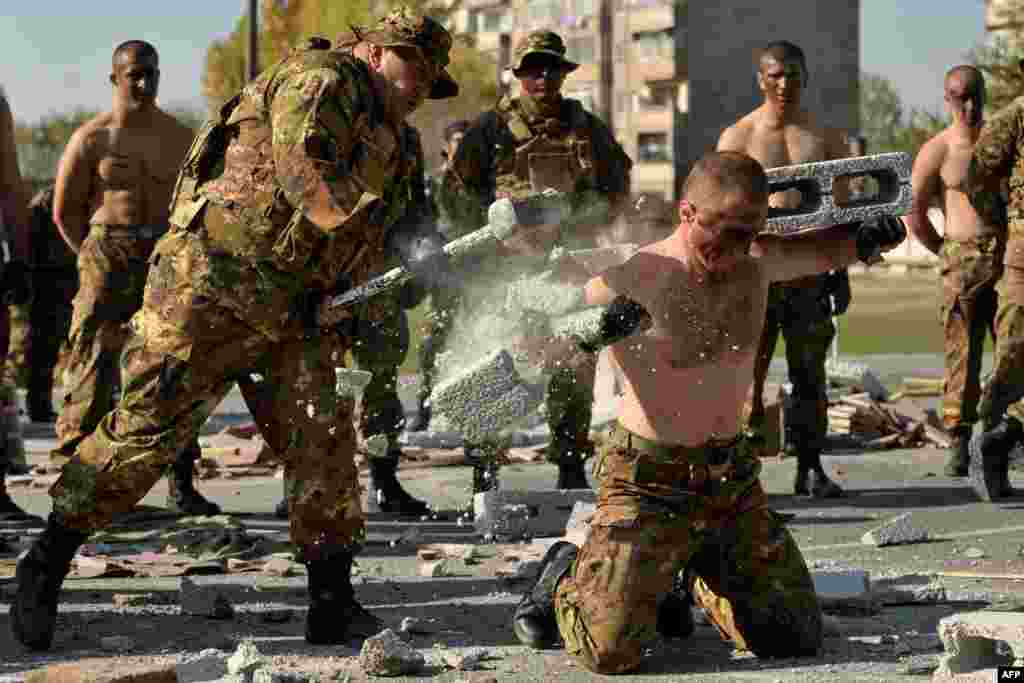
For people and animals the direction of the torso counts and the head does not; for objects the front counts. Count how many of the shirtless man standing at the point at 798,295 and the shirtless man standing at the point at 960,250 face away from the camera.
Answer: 0

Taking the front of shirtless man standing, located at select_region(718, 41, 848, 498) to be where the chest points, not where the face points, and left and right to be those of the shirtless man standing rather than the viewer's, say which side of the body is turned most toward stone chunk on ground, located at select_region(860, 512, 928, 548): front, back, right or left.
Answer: front

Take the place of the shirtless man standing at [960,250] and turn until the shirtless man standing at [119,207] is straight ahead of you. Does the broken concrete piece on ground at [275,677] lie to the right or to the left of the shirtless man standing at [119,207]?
left

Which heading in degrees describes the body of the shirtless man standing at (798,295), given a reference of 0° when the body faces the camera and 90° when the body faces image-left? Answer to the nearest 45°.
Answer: approximately 0°

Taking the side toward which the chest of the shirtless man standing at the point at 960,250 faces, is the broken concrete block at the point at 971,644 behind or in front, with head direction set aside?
in front

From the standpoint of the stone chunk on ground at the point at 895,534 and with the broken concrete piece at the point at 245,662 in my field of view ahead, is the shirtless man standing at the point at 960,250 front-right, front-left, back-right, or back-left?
back-right

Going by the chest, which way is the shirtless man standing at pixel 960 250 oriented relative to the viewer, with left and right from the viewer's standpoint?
facing the viewer and to the right of the viewer

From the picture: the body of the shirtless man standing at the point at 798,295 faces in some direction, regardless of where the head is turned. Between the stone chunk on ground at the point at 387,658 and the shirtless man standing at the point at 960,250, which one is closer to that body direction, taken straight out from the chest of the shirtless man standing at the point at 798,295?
the stone chunk on ground

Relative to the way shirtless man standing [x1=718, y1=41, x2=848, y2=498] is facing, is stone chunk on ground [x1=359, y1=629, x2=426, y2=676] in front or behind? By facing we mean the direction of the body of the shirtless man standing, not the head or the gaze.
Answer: in front

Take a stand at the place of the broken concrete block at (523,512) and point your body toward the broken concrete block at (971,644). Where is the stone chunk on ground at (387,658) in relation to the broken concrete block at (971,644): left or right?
right

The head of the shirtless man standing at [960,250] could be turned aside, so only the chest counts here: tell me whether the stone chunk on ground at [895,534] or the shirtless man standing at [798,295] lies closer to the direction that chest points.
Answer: the stone chunk on ground
